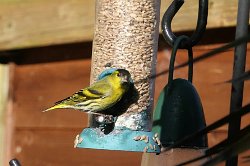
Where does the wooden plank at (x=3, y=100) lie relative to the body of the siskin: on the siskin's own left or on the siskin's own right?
on the siskin's own left

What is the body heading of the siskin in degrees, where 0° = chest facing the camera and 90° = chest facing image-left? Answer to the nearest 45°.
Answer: approximately 270°

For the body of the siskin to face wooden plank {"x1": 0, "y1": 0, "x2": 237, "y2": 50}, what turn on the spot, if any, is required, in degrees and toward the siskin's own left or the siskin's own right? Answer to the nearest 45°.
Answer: approximately 90° to the siskin's own left

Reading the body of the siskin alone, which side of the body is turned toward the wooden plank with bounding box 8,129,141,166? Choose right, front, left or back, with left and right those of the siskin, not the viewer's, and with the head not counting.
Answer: left
